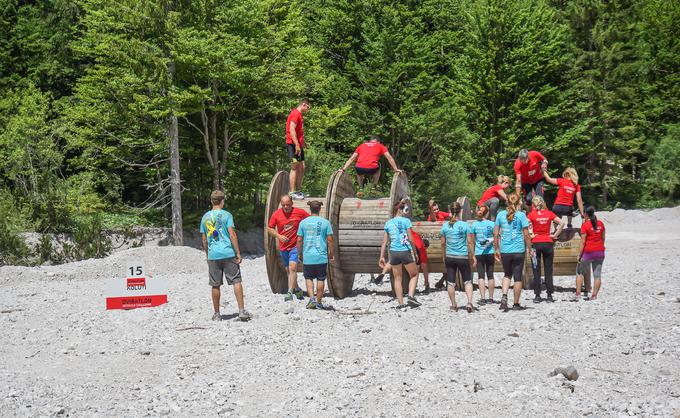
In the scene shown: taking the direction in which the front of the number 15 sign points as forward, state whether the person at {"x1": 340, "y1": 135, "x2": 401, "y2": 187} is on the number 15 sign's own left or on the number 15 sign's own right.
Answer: on the number 15 sign's own left

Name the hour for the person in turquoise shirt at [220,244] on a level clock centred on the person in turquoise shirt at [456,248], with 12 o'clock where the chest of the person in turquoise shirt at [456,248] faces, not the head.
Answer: the person in turquoise shirt at [220,244] is roughly at 8 o'clock from the person in turquoise shirt at [456,248].

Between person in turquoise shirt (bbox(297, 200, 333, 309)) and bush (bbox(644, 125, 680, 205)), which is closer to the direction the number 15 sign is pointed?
the person in turquoise shirt

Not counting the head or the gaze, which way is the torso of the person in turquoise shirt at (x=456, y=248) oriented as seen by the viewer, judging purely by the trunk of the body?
away from the camera

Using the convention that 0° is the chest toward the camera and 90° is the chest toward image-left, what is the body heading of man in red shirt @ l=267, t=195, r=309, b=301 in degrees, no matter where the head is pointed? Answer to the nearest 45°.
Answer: approximately 0°

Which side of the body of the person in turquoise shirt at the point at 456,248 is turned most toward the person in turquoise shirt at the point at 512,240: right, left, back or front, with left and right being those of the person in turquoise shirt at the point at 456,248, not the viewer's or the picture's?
right

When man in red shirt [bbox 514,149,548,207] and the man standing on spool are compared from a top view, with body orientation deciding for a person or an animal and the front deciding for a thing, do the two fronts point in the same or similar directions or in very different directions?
very different directions

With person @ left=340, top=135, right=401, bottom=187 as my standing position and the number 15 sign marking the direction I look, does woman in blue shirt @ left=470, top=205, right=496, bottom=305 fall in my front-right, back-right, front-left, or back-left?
back-left

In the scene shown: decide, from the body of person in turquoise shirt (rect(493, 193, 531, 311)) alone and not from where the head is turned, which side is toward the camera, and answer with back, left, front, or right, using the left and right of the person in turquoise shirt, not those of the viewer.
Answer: back

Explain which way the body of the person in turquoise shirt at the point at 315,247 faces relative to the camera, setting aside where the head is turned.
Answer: away from the camera

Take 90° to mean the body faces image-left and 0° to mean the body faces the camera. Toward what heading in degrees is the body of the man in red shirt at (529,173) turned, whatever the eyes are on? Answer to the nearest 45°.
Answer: approximately 45°

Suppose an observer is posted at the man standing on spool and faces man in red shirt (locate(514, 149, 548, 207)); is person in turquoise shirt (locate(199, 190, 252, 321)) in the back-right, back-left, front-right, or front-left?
back-right
